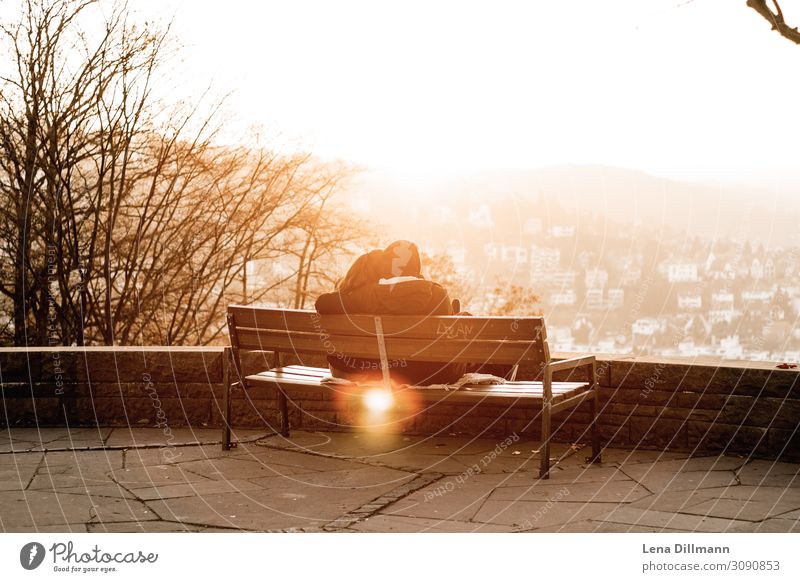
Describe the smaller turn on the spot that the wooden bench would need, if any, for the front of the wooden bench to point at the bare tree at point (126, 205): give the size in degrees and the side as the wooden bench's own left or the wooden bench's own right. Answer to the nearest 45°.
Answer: approximately 90° to the wooden bench's own left

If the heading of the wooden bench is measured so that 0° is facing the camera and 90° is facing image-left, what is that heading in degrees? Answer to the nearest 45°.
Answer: approximately 225°

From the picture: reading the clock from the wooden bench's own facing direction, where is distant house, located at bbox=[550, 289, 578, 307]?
The distant house is roughly at 11 o'clock from the wooden bench.

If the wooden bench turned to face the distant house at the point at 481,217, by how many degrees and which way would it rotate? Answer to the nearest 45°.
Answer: approximately 45° to its left

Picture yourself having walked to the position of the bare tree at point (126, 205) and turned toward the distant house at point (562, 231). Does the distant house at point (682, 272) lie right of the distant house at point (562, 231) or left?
right

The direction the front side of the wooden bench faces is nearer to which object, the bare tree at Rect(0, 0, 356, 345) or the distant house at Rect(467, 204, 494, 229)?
the distant house

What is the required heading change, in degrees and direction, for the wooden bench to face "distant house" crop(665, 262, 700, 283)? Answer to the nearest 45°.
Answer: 0° — it already faces it

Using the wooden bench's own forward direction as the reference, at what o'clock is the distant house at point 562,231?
The distant house is roughly at 11 o'clock from the wooden bench.

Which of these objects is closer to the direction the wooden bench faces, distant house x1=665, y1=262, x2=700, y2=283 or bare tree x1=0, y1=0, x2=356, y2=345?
the distant house
